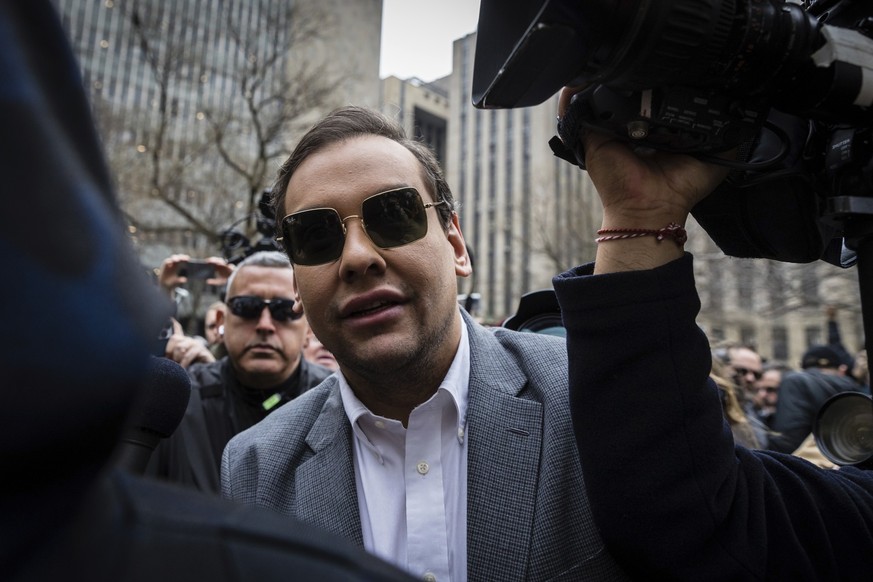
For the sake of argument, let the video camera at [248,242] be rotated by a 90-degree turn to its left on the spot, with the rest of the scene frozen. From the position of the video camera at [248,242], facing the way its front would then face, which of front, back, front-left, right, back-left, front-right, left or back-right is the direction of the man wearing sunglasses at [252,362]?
front-right

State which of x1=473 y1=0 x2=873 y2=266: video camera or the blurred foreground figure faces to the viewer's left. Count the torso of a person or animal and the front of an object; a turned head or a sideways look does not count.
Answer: the video camera

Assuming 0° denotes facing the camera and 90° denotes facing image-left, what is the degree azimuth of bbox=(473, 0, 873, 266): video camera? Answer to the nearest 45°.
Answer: approximately 90°

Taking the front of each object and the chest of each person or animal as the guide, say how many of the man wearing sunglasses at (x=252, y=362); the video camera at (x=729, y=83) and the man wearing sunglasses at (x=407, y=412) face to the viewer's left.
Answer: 1

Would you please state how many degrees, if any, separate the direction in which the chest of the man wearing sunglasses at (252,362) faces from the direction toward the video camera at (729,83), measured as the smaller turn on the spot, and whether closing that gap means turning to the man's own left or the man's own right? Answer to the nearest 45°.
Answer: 0° — they already face it

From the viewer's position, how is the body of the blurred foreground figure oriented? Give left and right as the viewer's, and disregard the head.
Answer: facing away from the viewer and to the right of the viewer

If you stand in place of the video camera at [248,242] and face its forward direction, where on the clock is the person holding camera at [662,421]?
The person holding camera is roughly at 10 o'clock from the video camera.

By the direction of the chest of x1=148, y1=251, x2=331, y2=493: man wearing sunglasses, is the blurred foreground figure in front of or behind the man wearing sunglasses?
in front

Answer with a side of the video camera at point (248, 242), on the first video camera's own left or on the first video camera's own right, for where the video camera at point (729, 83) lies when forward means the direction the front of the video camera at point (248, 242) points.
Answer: on the first video camera's own left
